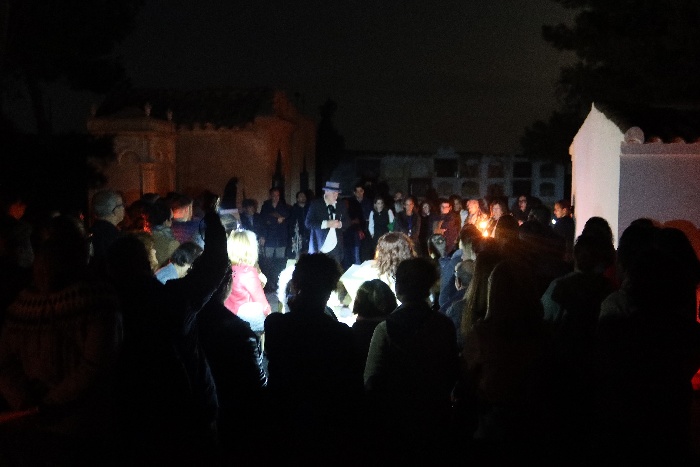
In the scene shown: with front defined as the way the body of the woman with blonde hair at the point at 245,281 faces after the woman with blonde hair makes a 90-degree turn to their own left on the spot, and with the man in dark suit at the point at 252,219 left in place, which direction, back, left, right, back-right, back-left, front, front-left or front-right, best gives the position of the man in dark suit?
front-right

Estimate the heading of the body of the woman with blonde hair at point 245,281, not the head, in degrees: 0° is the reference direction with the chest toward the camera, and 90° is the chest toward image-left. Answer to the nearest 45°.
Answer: approximately 225°

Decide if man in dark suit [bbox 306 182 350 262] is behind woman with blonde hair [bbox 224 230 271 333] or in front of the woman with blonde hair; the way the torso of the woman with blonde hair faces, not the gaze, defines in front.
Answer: in front

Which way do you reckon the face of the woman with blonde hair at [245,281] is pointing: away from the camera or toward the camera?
away from the camera

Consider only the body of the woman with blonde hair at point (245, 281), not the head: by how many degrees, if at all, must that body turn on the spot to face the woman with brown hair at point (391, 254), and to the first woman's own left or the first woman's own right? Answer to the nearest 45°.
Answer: approximately 45° to the first woman's own right

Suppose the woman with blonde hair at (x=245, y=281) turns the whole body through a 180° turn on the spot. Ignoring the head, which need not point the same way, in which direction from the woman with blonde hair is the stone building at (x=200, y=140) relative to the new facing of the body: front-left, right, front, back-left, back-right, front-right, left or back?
back-right
